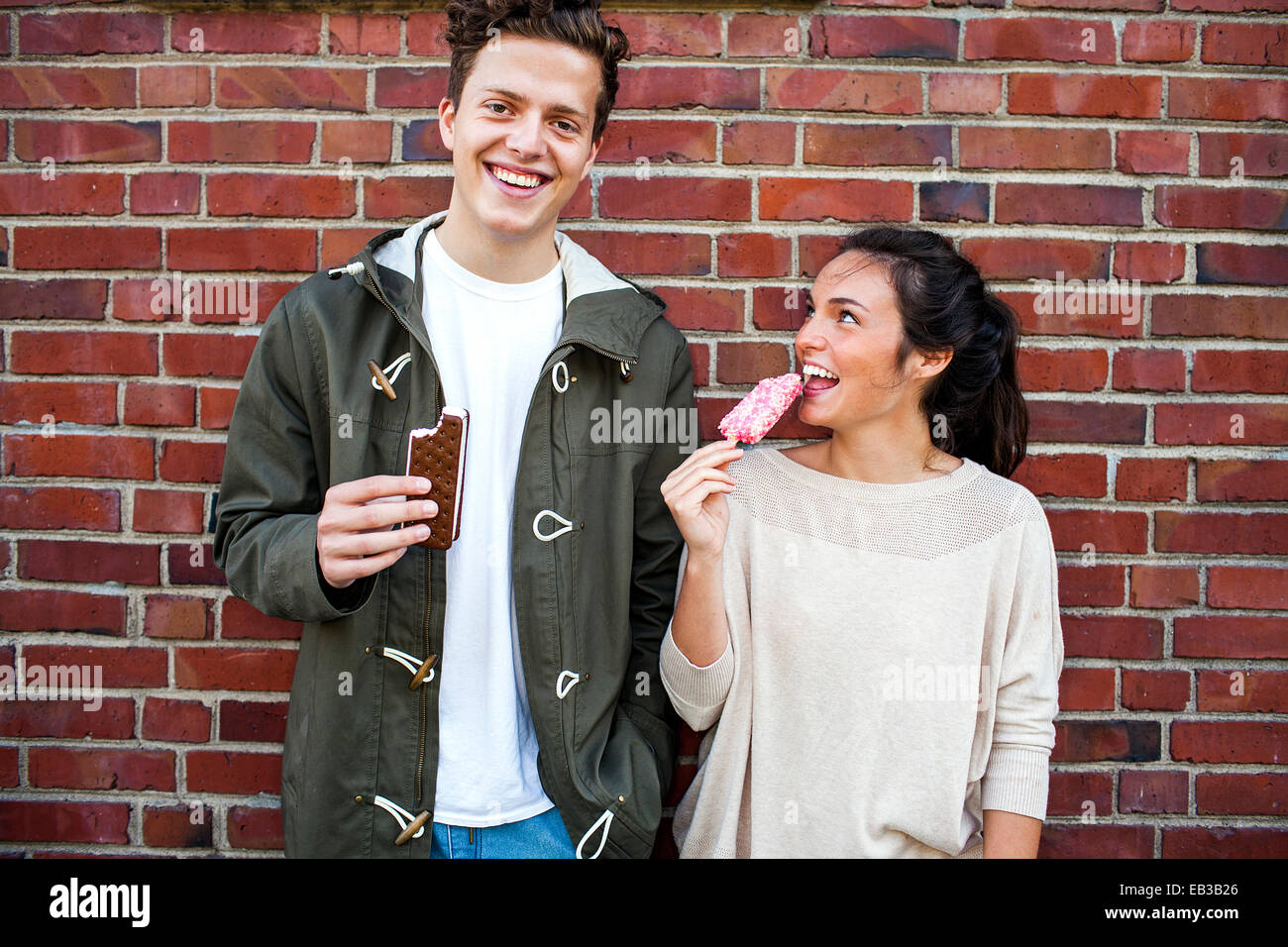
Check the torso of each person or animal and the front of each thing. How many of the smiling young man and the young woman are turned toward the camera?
2

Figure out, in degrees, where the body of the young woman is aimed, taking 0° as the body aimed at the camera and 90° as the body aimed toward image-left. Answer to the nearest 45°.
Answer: approximately 0°
